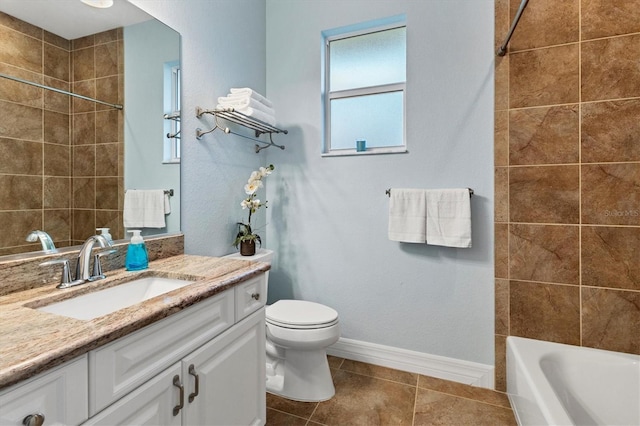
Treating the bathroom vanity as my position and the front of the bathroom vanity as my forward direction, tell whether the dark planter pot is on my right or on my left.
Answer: on my left

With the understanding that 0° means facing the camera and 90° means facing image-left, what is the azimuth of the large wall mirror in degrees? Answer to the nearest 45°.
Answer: approximately 315°

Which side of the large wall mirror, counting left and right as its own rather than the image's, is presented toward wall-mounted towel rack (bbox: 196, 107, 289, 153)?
left

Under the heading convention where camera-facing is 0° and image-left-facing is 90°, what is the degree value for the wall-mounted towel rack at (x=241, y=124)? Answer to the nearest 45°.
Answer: approximately 315°

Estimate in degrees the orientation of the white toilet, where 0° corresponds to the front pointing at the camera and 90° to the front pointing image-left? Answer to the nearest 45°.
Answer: approximately 315°
